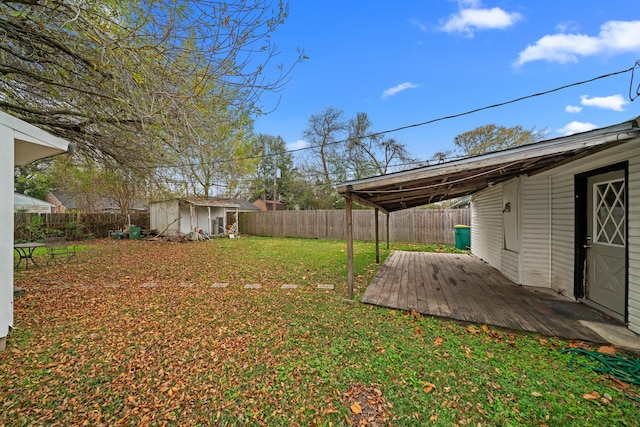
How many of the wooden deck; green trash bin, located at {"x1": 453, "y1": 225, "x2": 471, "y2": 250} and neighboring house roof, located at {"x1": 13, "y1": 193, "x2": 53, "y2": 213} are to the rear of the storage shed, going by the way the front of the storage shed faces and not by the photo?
1

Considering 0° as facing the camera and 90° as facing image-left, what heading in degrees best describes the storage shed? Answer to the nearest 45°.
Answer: approximately 315°

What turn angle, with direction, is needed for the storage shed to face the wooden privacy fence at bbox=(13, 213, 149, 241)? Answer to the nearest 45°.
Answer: approximately 135° to its right
